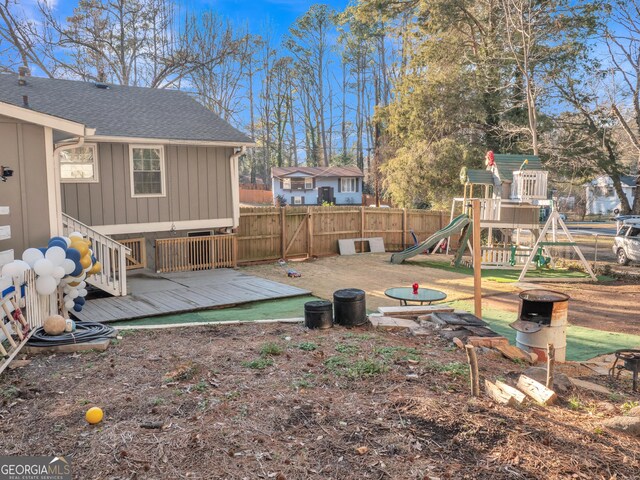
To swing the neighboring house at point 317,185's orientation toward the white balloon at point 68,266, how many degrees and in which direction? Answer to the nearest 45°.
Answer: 0° — it already faces it

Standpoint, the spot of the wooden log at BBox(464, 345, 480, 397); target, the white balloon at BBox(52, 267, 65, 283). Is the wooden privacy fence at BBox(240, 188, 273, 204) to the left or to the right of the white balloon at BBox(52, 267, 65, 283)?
right

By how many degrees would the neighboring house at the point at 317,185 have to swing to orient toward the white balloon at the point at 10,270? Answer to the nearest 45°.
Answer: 0° — it already faces it

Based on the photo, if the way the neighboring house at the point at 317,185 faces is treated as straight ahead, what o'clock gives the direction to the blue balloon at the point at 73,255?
The blue balloon is roughly at 12 o'clock from the neighboring house.

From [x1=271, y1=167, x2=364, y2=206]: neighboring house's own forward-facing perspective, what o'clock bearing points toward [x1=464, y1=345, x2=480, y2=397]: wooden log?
The wooden log is roughly at 12 o'clock from the neighboring house.

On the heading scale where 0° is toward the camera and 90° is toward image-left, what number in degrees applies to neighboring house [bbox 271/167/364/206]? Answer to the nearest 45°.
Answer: approximately 0°

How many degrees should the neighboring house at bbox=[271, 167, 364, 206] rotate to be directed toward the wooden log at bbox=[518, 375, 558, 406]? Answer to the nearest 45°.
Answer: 0° — it already faces it

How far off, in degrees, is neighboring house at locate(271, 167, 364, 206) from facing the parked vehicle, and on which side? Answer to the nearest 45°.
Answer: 0° — it already faces it

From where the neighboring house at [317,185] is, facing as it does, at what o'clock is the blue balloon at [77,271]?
The blue balloon is roughly at 12 o'clock from the neighboring house.

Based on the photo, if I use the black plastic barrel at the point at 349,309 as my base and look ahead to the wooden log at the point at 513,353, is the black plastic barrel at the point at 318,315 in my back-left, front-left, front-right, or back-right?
back-right

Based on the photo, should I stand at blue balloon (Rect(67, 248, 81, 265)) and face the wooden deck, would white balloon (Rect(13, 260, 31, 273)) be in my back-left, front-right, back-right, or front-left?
back-right
